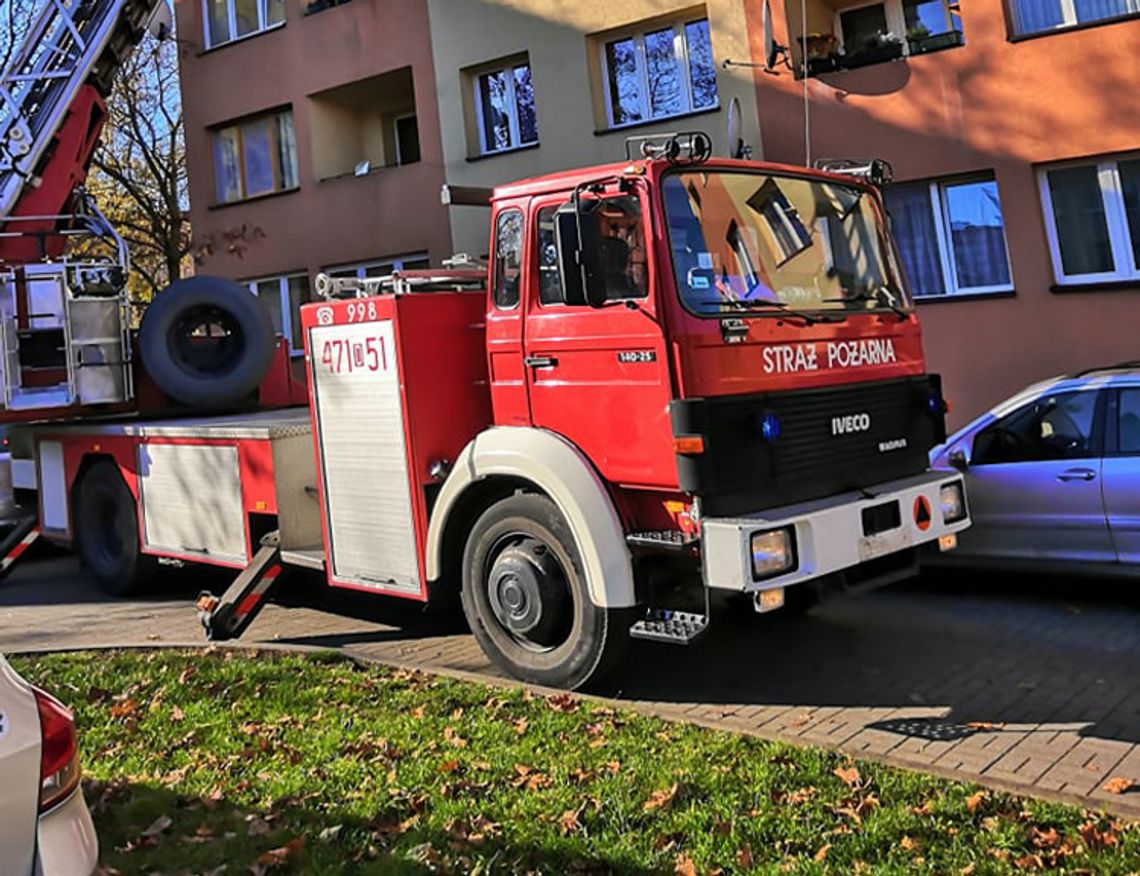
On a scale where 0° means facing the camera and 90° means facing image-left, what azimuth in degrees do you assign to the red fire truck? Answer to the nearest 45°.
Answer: approximately 315°

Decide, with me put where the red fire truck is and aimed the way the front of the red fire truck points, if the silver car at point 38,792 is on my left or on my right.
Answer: on my right

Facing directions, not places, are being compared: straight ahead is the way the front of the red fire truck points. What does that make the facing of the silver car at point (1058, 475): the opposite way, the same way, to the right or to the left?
the opposite way

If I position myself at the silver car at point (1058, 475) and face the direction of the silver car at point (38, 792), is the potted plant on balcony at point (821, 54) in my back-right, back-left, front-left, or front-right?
back-right

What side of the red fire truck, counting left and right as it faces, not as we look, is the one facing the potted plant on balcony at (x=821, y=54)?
left

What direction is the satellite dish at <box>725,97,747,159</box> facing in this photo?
to the viewer's left

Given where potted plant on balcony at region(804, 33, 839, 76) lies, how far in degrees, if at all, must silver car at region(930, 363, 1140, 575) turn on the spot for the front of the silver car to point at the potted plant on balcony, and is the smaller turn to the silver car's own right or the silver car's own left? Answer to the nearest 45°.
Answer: approximately 90° to the silver car's own right

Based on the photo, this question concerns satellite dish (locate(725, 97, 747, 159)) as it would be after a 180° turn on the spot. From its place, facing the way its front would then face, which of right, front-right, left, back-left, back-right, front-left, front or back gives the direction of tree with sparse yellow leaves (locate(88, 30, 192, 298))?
back-left

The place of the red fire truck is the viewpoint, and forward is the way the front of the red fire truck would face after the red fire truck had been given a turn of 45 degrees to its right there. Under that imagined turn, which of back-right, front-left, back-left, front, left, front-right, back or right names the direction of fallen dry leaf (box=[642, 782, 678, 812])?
front

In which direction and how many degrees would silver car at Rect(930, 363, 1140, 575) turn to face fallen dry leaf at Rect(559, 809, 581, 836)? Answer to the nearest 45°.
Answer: approximately 45° to its left

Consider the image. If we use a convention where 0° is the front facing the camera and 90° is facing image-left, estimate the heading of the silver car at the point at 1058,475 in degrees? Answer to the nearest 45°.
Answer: approximately 90°

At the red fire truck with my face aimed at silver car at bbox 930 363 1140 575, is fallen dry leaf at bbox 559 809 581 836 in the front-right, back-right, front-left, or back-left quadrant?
back-right

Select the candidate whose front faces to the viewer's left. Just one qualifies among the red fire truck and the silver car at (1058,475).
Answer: the silver car
